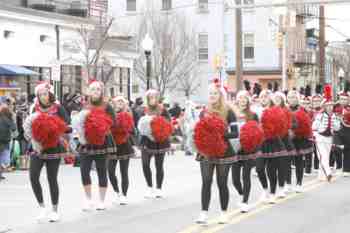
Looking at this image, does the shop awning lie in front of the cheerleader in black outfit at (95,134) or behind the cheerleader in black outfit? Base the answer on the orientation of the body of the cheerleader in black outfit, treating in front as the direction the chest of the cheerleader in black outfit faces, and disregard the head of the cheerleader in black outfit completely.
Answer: behind

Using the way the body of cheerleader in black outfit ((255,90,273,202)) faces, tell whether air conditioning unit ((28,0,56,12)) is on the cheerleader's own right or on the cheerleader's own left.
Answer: on the cheerleader's own right

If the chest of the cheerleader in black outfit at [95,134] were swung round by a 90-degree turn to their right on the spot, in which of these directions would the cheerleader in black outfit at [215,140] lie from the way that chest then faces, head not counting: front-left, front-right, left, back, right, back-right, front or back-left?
back-left

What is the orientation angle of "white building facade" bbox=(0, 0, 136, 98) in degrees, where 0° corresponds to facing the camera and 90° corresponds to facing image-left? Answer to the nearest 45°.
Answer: approximately 315°

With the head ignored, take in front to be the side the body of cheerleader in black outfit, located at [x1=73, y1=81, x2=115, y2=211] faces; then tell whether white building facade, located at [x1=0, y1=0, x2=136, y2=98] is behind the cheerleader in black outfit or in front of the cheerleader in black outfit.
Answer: behind

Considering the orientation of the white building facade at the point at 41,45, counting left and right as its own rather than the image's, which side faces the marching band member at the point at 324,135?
front

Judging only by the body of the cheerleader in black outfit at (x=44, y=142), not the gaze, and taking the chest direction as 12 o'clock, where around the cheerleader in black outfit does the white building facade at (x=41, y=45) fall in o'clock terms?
The white building facade is roughly at 6 o'clock from the cheerleader in black outfit.

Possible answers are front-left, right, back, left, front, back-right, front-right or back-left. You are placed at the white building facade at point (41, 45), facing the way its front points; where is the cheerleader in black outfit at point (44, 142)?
front-right

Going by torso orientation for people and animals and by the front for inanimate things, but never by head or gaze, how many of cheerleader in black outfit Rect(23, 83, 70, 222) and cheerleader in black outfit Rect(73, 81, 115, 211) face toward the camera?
2

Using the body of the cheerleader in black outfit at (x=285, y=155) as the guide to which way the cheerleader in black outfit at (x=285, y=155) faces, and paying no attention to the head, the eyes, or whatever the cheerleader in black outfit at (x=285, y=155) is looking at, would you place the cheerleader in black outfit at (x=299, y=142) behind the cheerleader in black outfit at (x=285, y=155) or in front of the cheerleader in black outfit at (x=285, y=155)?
behind

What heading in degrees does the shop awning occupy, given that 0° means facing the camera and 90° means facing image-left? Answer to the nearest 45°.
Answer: approximately 315°
